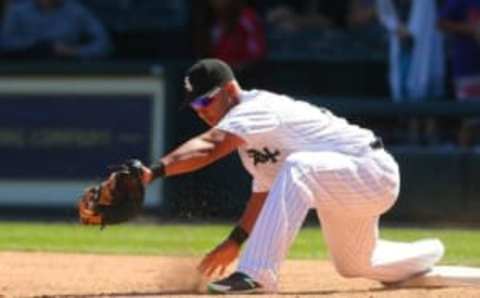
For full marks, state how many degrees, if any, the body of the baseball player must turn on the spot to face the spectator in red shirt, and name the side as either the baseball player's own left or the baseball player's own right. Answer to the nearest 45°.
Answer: approximately 90° to the baseball player's own right

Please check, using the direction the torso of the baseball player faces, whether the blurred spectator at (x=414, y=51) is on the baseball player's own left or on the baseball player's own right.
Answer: on the baseball player's own right

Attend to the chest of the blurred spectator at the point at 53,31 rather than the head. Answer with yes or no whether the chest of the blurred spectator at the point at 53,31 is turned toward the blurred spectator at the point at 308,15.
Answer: no

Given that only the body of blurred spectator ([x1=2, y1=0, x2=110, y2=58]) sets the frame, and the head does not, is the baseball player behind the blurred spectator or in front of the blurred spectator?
in front

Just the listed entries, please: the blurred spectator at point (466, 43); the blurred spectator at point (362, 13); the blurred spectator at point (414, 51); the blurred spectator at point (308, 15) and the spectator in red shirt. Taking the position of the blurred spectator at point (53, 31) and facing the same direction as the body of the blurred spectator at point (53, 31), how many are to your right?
0

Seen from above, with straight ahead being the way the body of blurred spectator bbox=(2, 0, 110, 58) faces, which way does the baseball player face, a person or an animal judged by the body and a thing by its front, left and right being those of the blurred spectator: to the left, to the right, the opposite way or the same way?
to the right

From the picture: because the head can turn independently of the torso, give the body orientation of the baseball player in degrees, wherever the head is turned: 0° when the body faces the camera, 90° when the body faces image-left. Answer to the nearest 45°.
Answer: approximately 90°

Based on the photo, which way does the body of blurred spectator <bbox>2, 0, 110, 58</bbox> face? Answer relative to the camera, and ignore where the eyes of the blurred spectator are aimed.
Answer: toward the camera

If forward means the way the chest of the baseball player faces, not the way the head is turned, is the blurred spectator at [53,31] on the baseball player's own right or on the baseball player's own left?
on the baseball player's own right

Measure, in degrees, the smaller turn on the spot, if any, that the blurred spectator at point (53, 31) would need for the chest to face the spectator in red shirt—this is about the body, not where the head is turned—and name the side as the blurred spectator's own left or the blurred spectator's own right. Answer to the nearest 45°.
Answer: approximately 90° to the blurred spectator's own left

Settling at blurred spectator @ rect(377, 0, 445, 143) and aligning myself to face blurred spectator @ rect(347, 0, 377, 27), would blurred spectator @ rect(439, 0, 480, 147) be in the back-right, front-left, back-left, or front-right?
back-right

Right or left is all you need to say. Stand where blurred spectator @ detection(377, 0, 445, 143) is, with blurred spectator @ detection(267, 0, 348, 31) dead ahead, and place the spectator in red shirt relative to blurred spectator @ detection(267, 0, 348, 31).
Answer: left

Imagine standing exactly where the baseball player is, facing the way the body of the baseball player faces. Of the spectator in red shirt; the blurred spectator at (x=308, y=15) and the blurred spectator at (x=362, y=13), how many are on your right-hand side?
3
